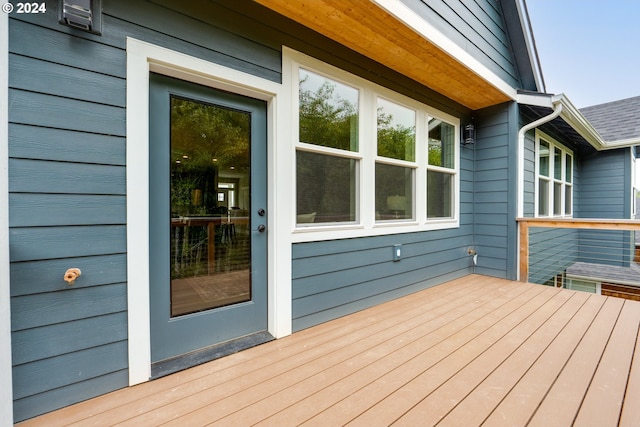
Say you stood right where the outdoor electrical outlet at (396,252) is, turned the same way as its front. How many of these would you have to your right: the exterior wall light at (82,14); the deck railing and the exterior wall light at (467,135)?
1

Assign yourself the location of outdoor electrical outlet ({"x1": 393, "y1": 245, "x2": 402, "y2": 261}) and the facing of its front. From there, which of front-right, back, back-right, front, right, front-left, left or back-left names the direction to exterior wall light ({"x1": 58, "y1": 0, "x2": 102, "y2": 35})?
right

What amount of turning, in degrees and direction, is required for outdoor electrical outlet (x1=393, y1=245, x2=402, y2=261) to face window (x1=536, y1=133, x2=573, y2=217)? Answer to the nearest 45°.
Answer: approximately 90° to its left

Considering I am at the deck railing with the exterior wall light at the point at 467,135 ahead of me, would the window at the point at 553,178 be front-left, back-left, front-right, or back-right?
front-right

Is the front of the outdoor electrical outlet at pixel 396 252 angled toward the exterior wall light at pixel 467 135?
no

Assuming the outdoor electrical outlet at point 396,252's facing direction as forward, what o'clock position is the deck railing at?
The deck railing is roughly at 9 o'clock from the outdoor electrical outlet.

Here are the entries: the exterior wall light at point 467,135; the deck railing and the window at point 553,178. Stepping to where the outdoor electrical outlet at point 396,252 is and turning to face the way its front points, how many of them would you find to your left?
3

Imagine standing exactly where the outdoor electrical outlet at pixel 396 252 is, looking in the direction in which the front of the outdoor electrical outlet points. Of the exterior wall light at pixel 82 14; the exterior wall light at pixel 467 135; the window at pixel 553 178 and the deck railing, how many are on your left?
3

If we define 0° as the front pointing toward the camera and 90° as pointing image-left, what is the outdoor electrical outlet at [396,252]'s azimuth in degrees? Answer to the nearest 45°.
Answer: approximately 315°
